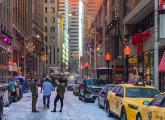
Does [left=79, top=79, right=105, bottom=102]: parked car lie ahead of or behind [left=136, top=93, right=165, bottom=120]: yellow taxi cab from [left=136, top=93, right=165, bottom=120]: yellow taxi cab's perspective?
behind

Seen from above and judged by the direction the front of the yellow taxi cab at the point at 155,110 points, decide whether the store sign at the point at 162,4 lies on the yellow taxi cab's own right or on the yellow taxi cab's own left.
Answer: on the yellow taxi cab's own left

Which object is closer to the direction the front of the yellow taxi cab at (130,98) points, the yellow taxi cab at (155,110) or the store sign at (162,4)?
the yellow taxi cab

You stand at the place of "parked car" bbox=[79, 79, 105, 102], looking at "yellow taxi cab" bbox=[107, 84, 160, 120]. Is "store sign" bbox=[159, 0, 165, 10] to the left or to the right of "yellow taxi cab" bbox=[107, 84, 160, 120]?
left

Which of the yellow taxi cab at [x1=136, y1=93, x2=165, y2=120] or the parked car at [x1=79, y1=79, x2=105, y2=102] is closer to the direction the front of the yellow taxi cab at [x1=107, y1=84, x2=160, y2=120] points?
the yellow taxi cab

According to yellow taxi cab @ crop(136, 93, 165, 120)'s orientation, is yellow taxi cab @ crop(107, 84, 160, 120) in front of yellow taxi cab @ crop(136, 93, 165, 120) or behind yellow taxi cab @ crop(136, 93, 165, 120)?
behind
